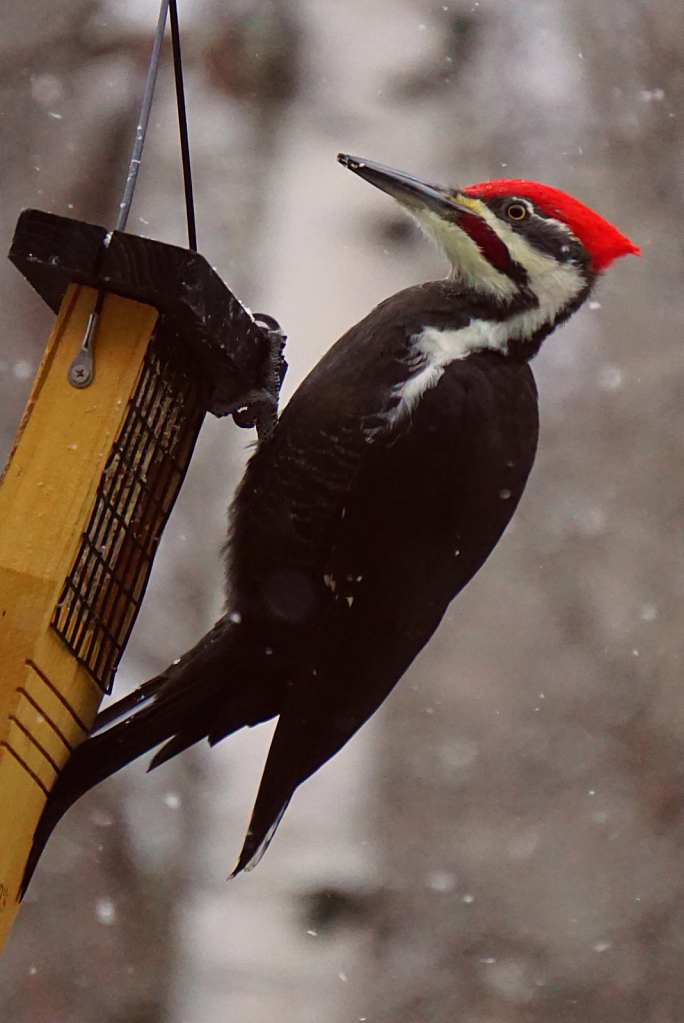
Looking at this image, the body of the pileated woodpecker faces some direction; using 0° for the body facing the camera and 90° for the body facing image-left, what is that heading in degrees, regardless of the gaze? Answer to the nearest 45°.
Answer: approximately 90°
